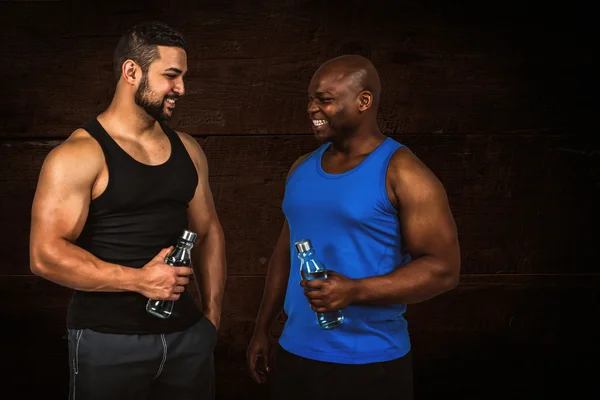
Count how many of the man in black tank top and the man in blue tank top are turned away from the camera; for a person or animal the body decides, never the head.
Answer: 0

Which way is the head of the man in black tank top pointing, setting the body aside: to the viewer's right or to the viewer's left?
to the viewer's right

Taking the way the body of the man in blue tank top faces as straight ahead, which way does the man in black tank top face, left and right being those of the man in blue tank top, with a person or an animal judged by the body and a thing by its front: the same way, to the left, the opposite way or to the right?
to the left

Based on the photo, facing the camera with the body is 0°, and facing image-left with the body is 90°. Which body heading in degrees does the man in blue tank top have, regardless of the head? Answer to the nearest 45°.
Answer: approximately 45°

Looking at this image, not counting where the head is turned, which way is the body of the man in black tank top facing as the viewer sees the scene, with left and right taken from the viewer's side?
facing the viewer and to the right of the viewer
